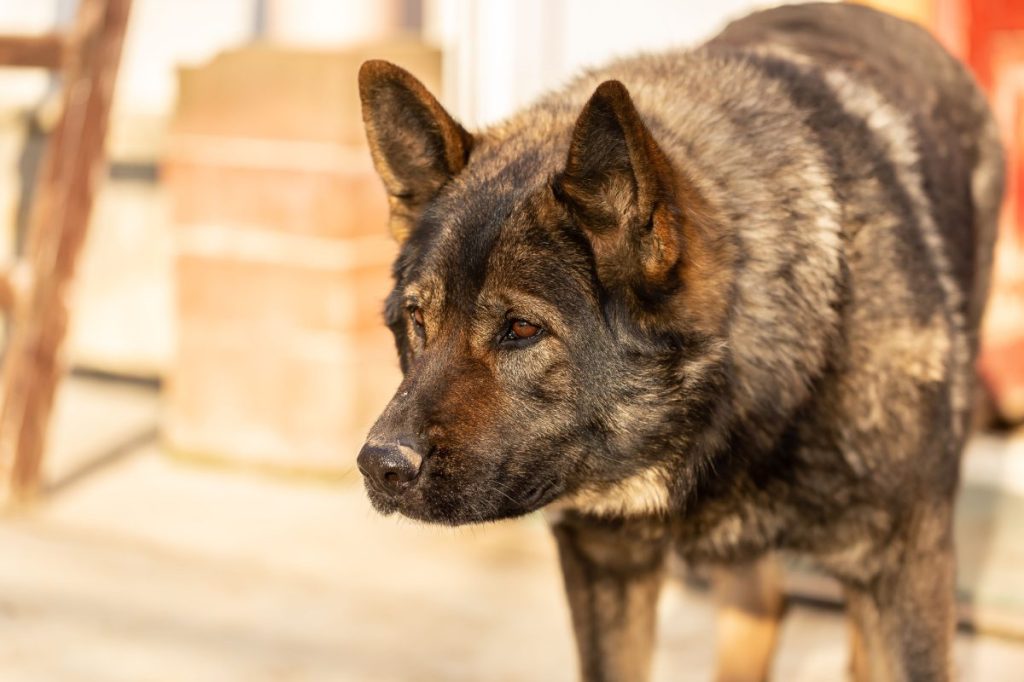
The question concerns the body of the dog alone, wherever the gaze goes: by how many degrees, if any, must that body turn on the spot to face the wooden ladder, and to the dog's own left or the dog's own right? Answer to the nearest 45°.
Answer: approximately 90° to the dog's own right

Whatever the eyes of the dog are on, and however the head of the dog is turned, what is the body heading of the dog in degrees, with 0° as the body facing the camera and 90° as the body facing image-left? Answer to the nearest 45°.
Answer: approximately 45°
